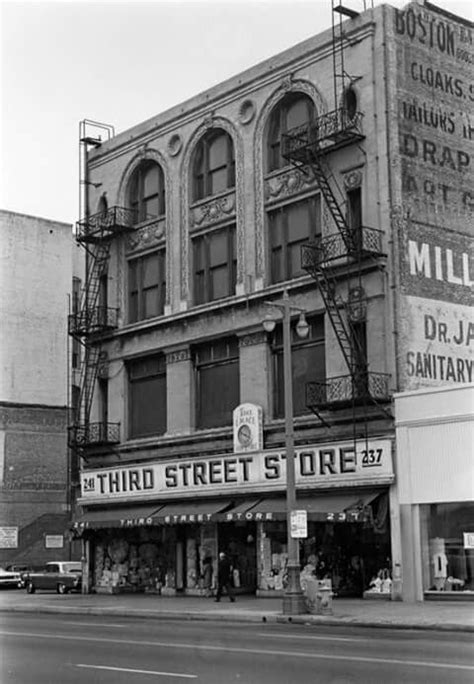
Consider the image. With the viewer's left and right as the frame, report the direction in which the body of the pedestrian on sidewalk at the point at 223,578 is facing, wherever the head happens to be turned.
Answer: facing to the left of the viewer

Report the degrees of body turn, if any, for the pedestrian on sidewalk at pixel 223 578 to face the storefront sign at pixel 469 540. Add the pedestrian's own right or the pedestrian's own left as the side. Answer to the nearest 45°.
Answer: approximately 135° to the pedestrian's own left

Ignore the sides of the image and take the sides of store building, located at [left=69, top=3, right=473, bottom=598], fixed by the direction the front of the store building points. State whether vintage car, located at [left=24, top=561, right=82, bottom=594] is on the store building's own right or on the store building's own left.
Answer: on the store building's own right

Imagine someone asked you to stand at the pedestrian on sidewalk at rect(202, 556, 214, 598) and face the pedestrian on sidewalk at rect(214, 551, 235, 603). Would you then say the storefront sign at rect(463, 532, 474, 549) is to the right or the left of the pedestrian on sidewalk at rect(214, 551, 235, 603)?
left
